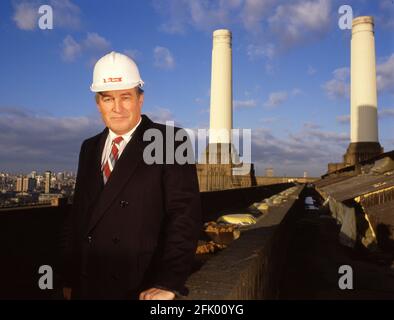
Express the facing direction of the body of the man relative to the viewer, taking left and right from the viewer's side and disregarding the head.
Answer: facing the viewer and to the left of the viewer

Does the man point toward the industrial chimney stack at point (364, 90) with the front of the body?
no

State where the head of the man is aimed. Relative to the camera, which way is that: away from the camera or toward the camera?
toward the camera
